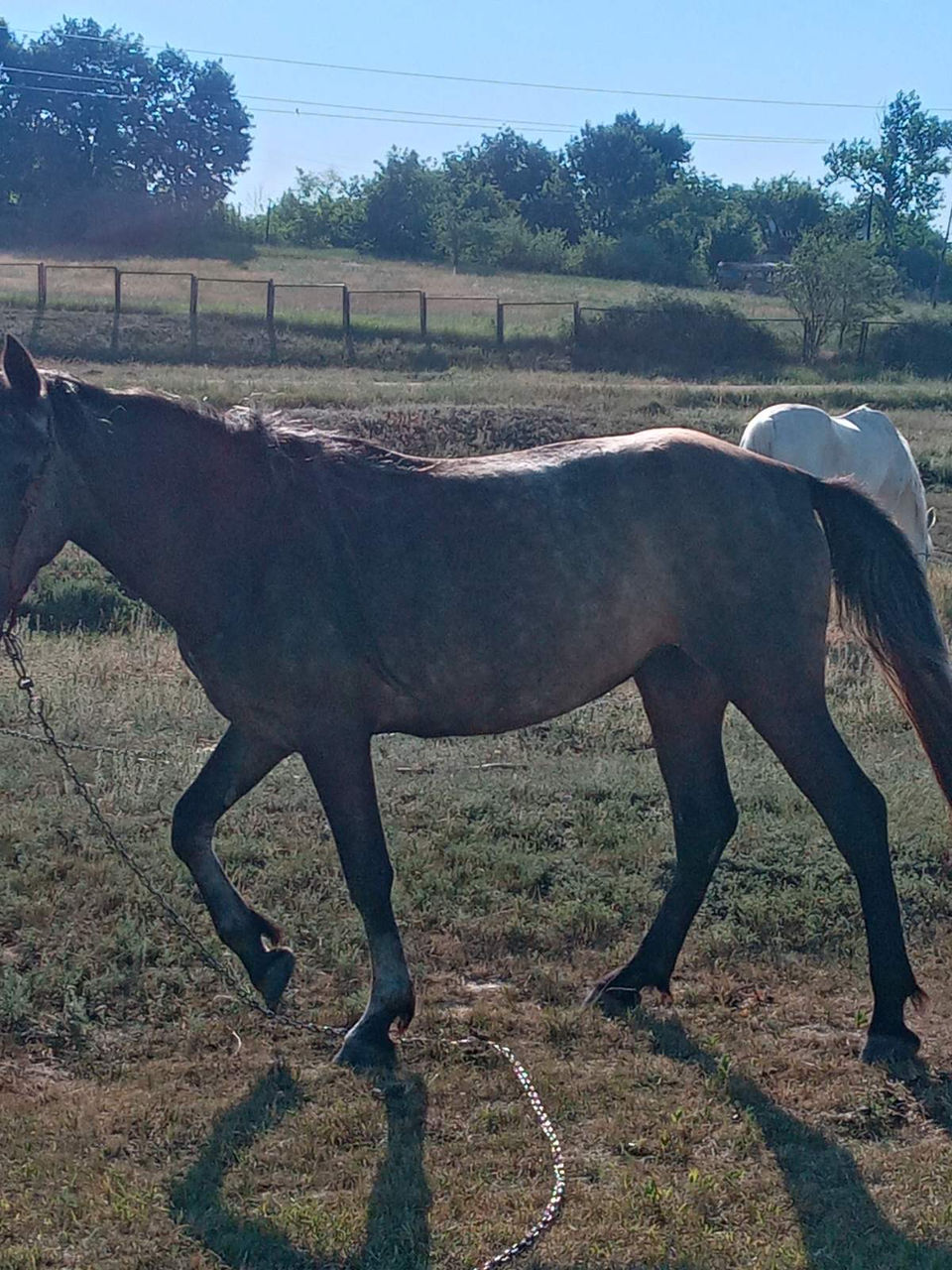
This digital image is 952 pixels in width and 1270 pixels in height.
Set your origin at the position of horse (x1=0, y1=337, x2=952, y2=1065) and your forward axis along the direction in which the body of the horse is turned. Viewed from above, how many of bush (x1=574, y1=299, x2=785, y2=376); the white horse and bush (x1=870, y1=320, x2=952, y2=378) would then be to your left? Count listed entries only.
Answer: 0

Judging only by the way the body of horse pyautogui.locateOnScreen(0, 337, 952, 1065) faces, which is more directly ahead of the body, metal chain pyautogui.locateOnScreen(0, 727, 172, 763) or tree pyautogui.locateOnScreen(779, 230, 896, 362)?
the metal chain

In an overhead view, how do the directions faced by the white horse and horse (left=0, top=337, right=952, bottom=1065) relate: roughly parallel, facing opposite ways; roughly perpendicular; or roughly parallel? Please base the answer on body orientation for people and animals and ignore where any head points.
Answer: roughly parallel, facing opposite ways

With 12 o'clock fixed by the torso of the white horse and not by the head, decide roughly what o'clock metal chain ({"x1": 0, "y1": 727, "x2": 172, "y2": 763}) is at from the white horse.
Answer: The metal chain is roughly at 4 o'clock from the white horse.

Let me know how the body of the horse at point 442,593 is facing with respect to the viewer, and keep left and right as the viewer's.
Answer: facing to the left of the viewer

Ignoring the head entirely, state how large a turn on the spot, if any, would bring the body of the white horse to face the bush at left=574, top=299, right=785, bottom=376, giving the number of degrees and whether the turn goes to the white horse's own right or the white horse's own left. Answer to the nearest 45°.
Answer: approximately 90° to the white horse's own left

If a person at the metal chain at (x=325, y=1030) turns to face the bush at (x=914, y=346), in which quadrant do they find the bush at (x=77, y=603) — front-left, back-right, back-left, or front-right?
front-left

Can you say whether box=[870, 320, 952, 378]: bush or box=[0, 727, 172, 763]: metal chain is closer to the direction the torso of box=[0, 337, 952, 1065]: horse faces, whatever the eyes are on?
the metal chain

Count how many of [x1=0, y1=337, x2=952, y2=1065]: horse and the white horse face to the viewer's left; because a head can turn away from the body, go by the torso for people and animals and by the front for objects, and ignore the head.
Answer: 1

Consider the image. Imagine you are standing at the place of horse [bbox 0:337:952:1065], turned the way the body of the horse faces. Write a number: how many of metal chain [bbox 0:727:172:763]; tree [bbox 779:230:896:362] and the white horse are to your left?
0

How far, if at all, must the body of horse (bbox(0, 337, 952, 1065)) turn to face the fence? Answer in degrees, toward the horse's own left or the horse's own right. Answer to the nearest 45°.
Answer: approximately 90° to the horse's own right

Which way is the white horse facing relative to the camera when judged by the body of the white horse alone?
to the viewer's right

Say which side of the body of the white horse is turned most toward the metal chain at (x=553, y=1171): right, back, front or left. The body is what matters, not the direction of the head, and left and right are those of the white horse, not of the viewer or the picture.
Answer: right
